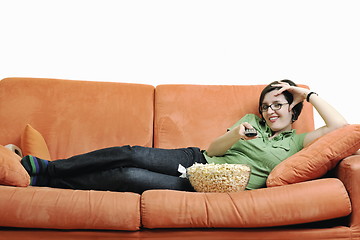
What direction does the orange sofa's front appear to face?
toward the camera
